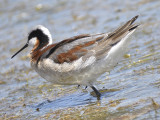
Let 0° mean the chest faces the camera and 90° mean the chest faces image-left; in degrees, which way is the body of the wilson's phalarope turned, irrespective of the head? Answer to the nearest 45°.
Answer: approximately 90°
